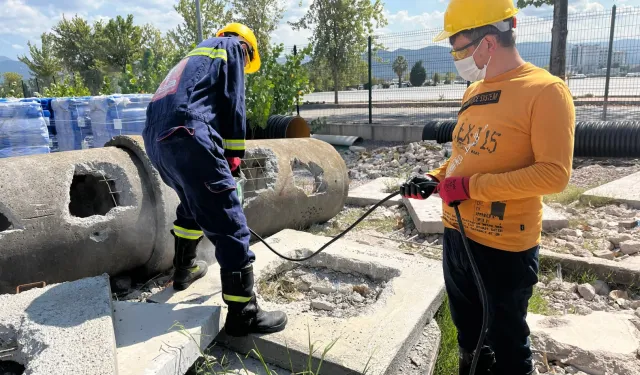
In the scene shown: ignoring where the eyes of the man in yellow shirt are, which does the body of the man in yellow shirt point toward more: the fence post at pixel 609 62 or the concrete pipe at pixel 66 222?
the concrete pipe

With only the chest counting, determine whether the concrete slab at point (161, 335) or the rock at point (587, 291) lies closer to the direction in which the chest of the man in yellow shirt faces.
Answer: the concrete slab

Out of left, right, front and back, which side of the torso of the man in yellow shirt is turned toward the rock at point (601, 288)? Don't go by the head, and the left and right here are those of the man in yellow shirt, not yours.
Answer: back

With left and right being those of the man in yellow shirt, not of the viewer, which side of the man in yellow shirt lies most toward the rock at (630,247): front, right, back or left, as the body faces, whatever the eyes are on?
back

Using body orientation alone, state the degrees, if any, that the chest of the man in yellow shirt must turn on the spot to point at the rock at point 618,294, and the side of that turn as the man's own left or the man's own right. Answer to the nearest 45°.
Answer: approximately 180°

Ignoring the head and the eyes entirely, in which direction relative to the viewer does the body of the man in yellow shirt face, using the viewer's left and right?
facing the viewer and to the left of the viewer

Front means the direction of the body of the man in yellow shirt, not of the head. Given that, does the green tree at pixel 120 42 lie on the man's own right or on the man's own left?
on the man's own right

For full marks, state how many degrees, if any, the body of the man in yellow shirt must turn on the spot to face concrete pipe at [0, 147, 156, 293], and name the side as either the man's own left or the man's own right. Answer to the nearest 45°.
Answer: approximately 45° to the man's own right

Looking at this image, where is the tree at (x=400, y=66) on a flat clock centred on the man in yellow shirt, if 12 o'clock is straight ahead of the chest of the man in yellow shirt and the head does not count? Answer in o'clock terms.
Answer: The tree is roughly at 4 o'clock from the man in yellow shirt.

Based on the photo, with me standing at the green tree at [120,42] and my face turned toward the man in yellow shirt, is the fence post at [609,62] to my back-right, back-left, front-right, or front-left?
front-left

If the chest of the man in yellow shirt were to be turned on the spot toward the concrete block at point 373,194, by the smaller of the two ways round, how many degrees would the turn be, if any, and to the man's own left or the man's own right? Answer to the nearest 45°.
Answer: approximately 135° to the man's own right

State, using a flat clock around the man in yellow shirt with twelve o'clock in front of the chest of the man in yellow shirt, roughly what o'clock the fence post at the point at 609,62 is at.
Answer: The fence post is roughly at 5 o'clock from the man in yellow shirt.

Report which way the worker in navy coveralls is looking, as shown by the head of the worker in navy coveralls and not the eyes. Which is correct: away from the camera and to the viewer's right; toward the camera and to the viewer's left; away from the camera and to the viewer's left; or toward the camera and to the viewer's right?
away from the camera and to the viewer's right
